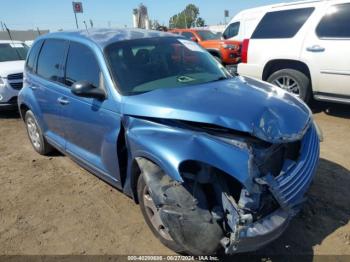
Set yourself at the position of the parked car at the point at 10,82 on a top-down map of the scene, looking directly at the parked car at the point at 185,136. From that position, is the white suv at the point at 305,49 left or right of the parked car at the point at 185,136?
left

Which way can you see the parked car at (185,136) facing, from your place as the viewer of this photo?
facing the viewer and to the right of the viewer

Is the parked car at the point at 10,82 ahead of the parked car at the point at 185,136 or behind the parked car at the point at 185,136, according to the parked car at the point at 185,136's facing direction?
behind

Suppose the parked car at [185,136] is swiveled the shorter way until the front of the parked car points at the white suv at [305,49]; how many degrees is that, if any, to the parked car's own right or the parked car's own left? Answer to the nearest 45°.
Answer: approximately 90° to the parked car's own left
